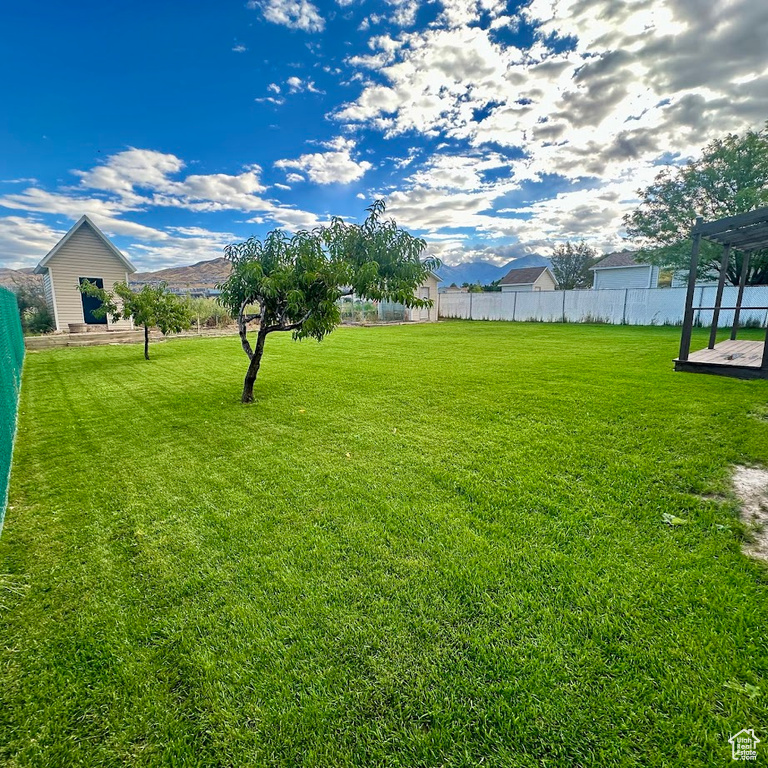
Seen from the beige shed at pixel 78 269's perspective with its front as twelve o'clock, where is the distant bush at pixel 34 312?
The distant bush is roughly at 4 o'clock from the beige shed.

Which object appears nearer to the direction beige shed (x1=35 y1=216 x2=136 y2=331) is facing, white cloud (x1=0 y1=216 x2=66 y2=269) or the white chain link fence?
the white chain link fence

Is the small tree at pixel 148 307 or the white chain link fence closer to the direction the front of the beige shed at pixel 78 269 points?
the small tree

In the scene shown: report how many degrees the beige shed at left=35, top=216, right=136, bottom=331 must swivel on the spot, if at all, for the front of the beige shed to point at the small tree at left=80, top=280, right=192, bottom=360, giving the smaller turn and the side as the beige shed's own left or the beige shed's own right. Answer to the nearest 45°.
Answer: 0° — it already faces it

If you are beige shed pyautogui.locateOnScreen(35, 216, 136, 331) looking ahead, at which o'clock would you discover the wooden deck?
The wooden deck is roughly at 11 o'clock from the beige shed.

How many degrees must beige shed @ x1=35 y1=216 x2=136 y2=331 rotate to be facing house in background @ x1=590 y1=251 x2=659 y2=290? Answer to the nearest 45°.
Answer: approximately 90° to its left

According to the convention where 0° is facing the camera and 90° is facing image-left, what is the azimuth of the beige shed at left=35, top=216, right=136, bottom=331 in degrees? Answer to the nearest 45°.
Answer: approximately 0°
